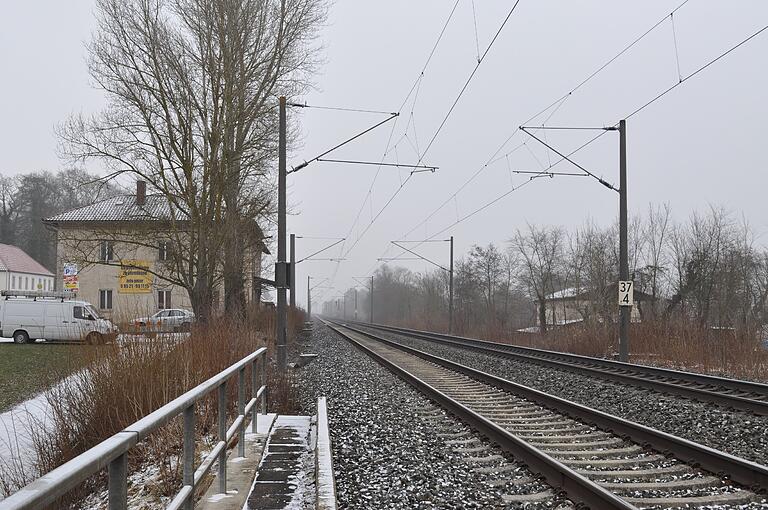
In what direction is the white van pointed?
to the viewer's right

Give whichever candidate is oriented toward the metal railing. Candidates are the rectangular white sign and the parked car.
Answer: the rectangular white sign

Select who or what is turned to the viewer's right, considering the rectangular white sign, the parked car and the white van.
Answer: the white van

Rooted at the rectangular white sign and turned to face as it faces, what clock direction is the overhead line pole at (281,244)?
The overhead line pole is roughly at 2 o'clock from the rectangular white sign.

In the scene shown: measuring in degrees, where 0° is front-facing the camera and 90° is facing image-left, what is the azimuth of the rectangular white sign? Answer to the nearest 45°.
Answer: approximately 0°

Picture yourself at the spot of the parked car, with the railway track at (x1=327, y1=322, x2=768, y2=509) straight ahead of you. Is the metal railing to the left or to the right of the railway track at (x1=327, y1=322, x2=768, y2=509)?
right

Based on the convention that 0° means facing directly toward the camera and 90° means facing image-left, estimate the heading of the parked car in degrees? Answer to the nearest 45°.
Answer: approximately 90°
